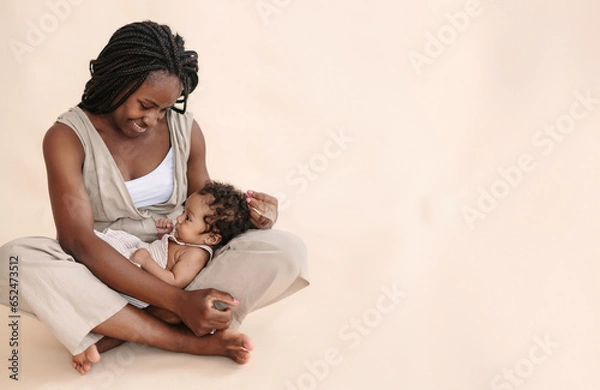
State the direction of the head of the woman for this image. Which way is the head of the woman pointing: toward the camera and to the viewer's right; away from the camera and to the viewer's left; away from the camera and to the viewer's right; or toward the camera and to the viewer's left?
toward the camera and to the viewer's right
